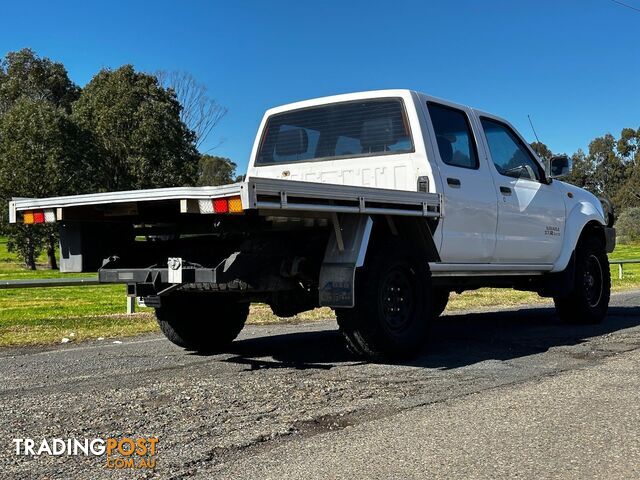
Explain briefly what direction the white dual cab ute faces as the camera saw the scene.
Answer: facing away from the viewer and to the right of the viewer

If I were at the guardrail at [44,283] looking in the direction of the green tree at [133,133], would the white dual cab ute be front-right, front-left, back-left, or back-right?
back-right

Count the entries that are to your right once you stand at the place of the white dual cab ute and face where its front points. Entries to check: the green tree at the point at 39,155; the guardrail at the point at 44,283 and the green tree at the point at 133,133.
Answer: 0

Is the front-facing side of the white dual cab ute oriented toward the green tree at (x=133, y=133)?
no

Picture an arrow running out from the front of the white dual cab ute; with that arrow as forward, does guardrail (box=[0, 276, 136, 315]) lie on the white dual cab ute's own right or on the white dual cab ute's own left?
on the white dual cab ute's own left

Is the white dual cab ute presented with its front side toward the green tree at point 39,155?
no
